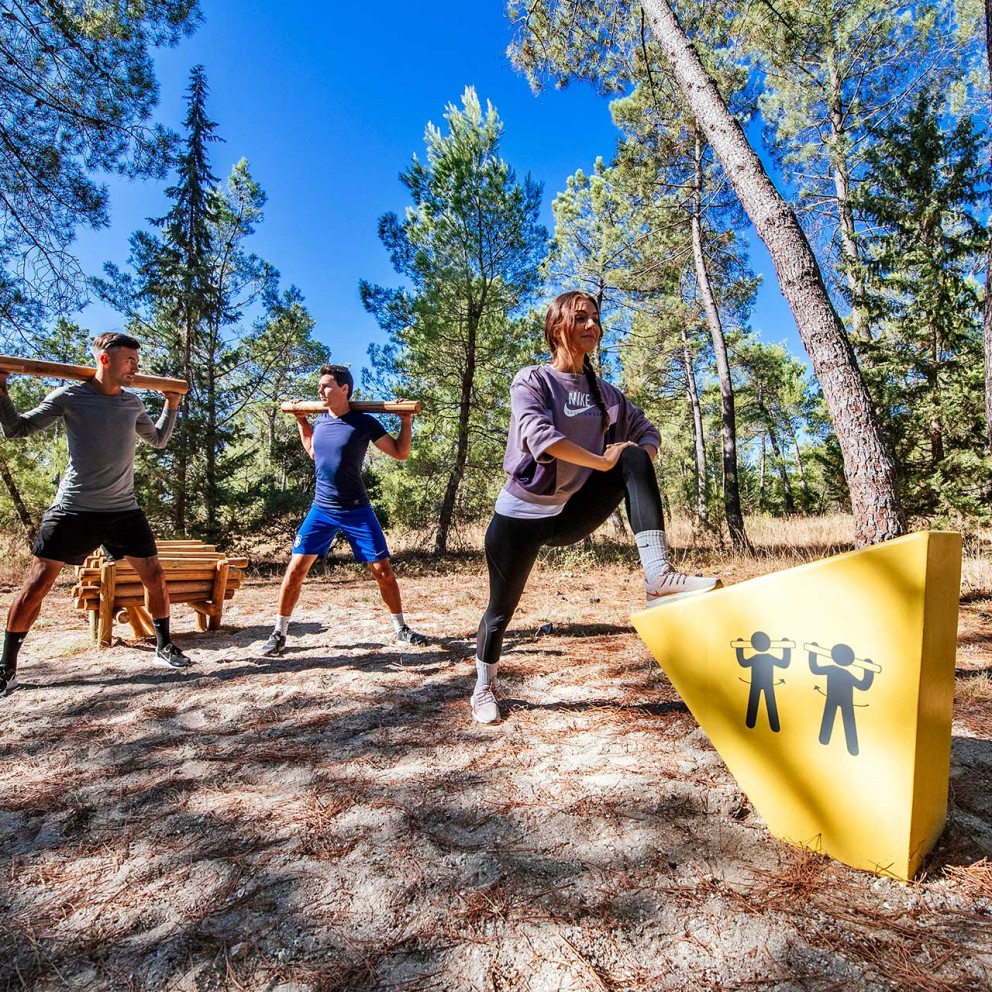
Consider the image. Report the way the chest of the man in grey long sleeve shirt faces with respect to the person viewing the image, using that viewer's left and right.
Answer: facing the viewer and to the right of the viewer

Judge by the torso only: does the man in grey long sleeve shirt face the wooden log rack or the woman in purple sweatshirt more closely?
the woman in purple sweatshirt

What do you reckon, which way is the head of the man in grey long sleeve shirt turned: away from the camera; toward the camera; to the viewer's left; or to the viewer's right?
to the viewer's right

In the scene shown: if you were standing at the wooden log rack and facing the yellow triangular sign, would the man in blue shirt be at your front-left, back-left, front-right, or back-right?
front-left

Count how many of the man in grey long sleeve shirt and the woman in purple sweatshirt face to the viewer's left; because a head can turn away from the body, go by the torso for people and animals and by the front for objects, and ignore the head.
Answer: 0

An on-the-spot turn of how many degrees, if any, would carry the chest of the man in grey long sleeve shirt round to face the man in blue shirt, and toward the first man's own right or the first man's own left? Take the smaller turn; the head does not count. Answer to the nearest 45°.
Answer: approximately 45° to the first man's own left

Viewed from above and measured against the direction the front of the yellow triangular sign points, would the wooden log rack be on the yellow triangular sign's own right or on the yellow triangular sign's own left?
on the yellow triangular sign's own right

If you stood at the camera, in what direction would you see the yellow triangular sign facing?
facing the viewer and to the left of the viewer

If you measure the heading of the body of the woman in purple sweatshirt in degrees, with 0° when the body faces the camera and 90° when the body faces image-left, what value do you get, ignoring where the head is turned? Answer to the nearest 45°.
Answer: approximately 315°

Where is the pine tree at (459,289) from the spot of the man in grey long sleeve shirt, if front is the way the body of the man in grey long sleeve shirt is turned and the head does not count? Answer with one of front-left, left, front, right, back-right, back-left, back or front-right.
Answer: left

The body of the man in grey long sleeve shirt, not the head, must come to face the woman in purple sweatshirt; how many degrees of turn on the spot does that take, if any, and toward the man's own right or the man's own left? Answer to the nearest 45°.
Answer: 0° — they already face them

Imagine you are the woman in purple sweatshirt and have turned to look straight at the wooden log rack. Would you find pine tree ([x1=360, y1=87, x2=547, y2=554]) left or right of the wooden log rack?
right
